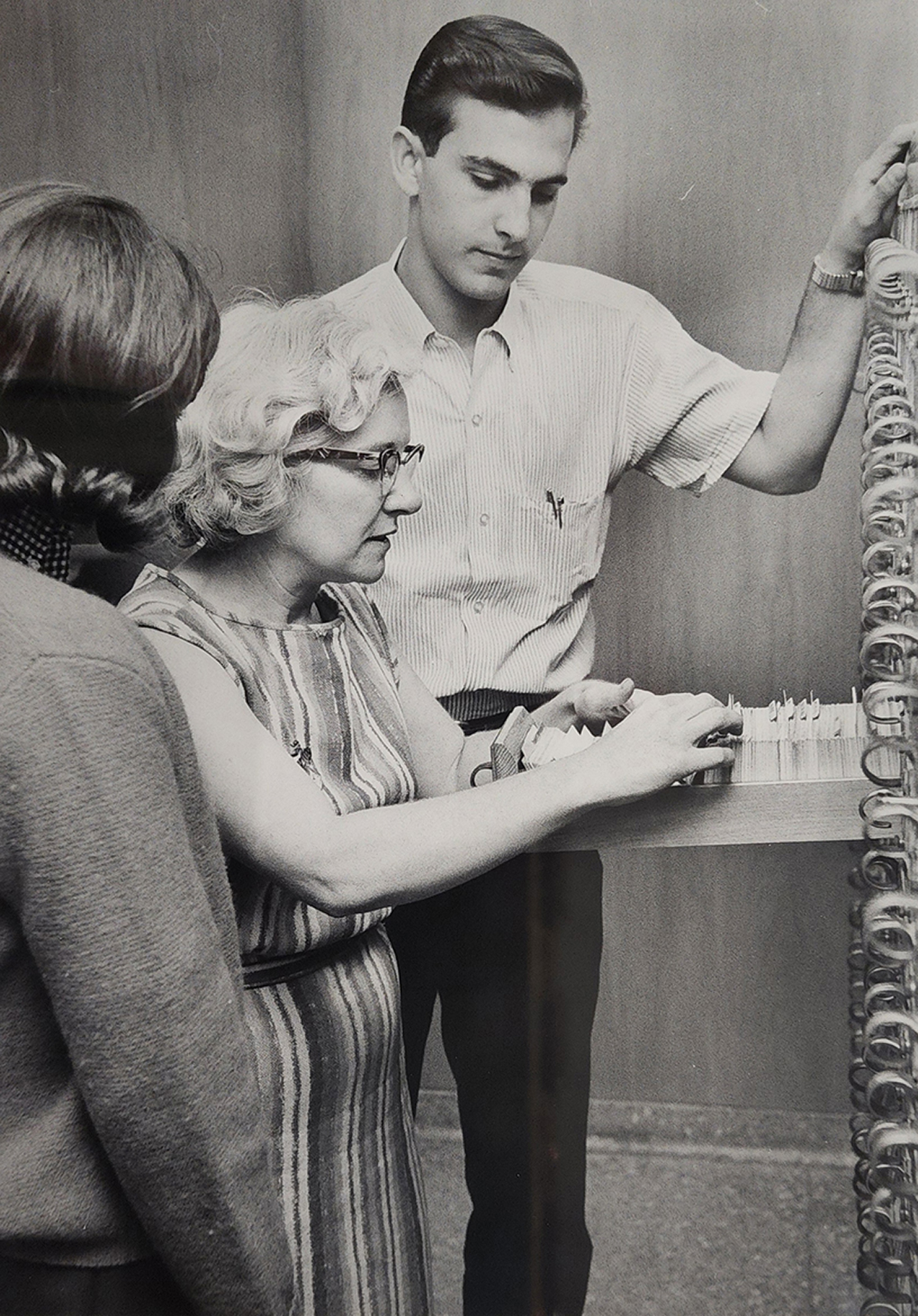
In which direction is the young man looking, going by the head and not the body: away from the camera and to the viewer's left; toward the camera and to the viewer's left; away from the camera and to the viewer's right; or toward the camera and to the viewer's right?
toward the camera and to the viewer's right

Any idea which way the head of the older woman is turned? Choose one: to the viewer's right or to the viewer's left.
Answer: to the viewer's right

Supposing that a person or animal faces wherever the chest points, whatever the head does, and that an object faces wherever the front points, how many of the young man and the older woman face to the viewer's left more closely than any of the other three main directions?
0

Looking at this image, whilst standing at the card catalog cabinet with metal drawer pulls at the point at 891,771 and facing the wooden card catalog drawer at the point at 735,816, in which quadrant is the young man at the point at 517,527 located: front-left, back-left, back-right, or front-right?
front-right

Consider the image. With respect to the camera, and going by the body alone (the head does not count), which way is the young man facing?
toward the camera

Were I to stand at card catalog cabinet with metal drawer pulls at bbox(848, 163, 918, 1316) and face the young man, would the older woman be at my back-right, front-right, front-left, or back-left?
front-left

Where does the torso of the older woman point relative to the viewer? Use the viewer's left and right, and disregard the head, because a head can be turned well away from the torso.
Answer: facing the viewer and to the right of the viewer
